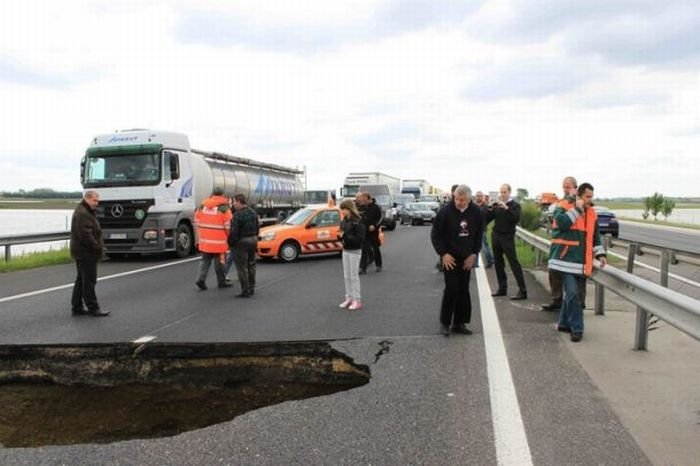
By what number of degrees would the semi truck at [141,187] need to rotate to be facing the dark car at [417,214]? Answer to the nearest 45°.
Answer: approximately 180°

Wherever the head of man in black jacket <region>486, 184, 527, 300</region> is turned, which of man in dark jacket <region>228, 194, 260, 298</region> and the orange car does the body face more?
the man in dark jacket

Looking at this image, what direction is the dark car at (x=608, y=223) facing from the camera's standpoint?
away from the camera

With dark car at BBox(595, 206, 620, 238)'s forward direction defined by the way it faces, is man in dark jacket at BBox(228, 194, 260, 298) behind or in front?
behind

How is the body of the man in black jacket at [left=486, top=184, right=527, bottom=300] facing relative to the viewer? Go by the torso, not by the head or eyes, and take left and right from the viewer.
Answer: facing the viewer and to the left of the viewer

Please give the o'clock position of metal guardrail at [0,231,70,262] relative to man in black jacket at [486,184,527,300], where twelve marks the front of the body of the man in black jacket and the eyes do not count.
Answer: The metal guardrail is roughly at 2 o'clock from the man in black jacket.

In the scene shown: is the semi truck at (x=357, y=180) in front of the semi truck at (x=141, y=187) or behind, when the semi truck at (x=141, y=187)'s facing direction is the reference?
behind

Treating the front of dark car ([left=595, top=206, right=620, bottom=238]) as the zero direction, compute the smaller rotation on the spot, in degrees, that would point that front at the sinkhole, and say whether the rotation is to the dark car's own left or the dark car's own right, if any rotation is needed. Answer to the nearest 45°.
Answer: approximately 180°

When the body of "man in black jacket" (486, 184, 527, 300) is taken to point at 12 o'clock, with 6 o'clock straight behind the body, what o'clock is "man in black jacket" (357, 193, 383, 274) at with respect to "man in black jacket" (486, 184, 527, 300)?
"man in black jacket" (357, 193, 383, 274) is roughly at 3 o'clock from "man in black jacket" (486, 184, 527, 300).

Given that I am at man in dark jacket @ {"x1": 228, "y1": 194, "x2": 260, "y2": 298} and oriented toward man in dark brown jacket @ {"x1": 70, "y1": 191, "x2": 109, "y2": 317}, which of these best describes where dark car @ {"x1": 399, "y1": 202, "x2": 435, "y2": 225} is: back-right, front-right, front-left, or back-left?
back-right

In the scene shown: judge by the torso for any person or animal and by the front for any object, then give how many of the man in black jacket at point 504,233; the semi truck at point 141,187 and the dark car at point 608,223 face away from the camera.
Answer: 1

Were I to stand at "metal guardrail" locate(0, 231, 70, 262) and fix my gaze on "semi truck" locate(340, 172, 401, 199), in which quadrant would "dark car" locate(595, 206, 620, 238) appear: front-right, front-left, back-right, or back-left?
front-right

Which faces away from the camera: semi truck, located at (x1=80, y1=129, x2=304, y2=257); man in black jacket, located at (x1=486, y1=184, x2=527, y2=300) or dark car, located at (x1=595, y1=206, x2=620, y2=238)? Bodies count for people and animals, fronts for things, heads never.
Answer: the dark car

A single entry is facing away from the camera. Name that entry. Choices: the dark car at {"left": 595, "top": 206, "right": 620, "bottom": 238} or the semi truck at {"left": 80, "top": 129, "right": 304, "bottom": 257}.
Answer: the dark car

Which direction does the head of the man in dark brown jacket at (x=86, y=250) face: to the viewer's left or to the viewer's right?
to the viewer's right

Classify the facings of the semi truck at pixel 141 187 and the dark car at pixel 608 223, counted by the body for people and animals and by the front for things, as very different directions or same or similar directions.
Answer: very different directions
